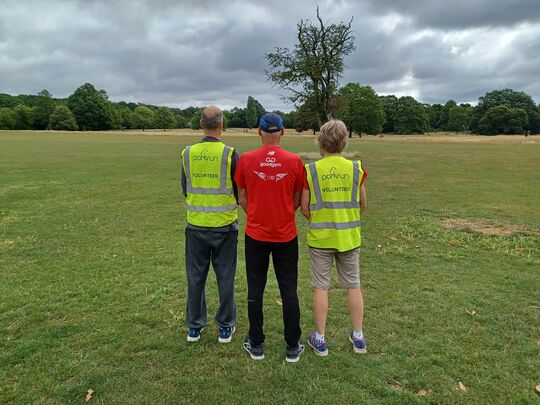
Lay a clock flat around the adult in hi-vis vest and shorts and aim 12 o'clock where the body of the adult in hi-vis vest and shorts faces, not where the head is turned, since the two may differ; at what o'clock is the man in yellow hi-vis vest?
The man in yellow hi-vis vest is roughly at 9 o'clock from the adult in hi-vis vest and shorts.

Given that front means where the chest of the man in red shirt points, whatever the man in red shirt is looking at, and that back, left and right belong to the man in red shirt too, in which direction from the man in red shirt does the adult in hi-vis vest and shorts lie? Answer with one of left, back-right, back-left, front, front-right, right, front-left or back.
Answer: right

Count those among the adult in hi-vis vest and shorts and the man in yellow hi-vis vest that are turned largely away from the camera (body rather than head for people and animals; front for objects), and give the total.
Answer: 2

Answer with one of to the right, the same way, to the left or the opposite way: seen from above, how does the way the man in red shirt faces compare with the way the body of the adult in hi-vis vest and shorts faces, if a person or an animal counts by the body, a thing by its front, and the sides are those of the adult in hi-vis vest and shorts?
the same way

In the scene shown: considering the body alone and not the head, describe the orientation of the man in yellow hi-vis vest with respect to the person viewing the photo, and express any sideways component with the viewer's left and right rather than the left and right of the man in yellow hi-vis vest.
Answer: facing away from the viewer

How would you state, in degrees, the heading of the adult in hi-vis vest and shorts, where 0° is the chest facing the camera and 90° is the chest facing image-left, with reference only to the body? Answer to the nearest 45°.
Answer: approximately 180°

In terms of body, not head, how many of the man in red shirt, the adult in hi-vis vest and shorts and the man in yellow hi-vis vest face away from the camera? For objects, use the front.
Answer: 3

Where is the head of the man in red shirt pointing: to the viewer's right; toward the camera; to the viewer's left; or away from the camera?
away from the camera

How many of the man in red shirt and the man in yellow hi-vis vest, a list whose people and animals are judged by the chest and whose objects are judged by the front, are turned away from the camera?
2

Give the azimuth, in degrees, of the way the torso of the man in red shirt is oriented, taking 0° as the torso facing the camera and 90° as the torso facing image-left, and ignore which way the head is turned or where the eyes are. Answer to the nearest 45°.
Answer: approximately 180°

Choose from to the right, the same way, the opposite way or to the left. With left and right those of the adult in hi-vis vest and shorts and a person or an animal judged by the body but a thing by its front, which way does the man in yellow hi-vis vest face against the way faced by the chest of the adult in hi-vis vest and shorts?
the same way

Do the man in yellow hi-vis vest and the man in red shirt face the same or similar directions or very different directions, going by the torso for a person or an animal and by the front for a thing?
same or similar directions

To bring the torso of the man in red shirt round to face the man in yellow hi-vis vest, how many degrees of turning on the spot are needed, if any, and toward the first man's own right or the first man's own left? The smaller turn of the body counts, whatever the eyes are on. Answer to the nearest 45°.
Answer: approximately 45° to the first man's own left
